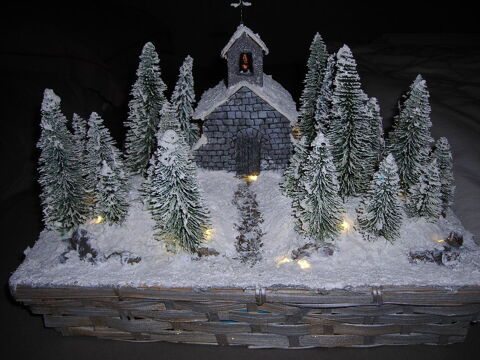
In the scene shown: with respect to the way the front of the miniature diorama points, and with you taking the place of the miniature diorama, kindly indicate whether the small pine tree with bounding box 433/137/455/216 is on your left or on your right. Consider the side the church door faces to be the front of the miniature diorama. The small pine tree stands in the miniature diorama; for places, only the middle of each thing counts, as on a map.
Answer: on your left

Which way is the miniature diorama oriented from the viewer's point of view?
toward the camera
